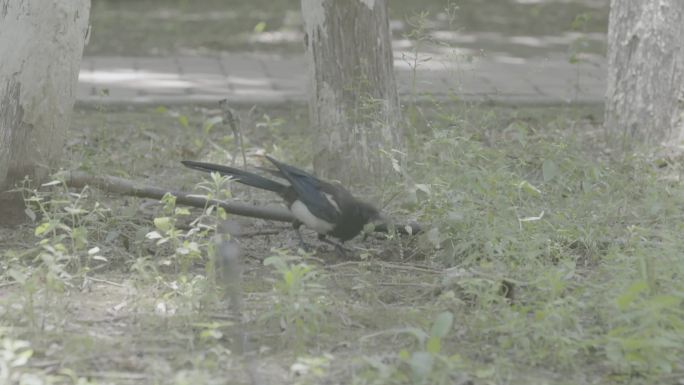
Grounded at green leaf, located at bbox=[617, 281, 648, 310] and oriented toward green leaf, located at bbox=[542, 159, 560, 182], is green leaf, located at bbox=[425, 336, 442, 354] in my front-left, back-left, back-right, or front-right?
back-left

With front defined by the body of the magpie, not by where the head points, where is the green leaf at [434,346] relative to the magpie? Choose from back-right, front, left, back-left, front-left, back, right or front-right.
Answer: right

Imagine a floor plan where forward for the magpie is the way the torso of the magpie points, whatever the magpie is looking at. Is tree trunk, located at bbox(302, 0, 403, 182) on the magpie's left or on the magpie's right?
on the magpie's left

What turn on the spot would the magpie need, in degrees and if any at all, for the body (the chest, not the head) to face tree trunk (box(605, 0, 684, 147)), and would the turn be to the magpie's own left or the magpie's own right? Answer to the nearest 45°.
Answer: approximately 45° to the magpie's own left

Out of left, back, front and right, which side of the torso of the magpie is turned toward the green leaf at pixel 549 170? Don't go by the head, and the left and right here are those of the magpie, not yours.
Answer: front

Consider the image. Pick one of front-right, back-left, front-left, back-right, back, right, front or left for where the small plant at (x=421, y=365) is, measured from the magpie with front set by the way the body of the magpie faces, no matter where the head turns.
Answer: right

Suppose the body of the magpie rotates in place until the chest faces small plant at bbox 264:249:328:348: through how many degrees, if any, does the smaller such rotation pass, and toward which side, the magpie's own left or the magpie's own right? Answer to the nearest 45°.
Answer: approximately 90° to the magpie's own right

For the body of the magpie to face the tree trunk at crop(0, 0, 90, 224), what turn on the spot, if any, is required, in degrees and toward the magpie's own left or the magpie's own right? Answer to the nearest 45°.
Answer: approximately 180°

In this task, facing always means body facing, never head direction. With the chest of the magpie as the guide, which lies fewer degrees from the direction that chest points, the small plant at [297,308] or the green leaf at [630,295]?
the green leaf

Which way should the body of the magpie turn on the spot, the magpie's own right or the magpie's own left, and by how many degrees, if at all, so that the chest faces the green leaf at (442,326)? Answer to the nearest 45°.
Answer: approximately 90° to the magpie's own right

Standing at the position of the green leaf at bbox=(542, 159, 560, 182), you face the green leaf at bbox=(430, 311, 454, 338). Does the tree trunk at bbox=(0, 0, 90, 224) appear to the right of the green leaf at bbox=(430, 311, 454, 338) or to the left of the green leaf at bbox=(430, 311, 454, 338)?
right

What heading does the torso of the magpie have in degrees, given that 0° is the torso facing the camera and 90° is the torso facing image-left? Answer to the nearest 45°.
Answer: approximately 270°
